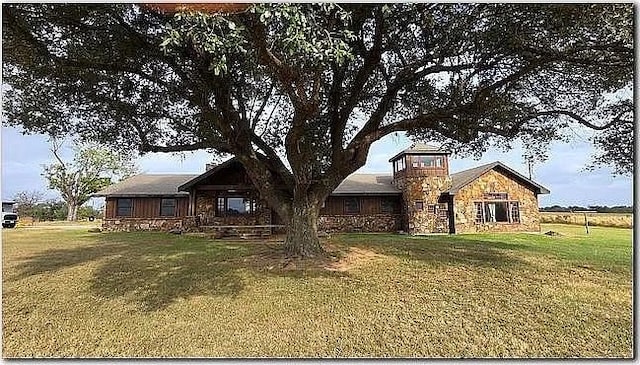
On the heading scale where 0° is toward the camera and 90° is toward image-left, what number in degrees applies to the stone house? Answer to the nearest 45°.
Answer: approximately 0°

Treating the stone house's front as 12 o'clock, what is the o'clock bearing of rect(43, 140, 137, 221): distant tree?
The distant tree is roughly at 4 o'clock from the stone house.

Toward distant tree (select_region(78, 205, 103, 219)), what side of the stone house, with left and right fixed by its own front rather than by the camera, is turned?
right

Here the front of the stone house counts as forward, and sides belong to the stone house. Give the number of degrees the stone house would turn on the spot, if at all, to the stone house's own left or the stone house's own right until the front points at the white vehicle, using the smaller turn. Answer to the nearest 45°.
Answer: approximately 45° to the stone house's own right

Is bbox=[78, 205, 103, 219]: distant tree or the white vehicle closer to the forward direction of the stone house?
the white vehicle

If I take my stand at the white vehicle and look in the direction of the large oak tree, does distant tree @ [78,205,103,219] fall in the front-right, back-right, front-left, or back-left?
back-left

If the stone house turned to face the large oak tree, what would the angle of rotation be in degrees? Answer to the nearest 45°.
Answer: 0° — it already faces it
